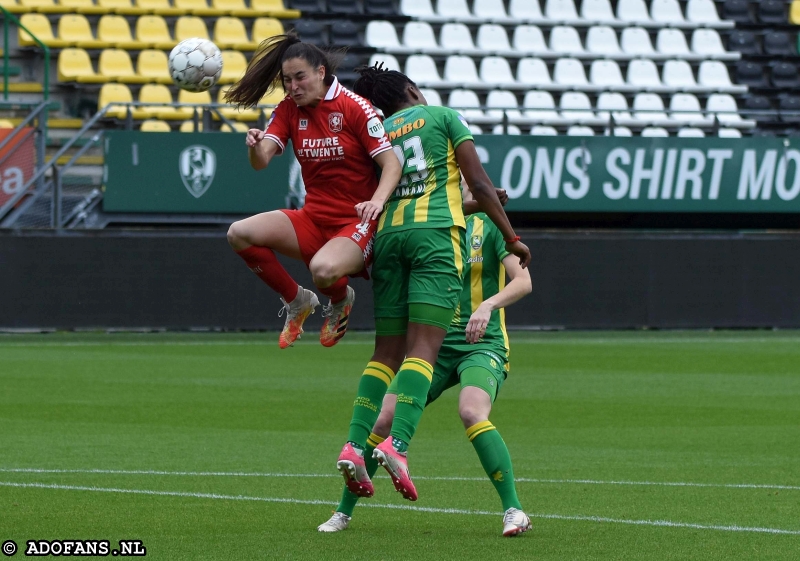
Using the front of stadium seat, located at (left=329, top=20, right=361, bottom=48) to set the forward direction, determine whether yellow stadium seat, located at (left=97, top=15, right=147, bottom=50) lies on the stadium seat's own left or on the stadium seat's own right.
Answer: on the stadium seat's own right

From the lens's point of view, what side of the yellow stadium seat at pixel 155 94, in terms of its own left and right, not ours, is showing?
front

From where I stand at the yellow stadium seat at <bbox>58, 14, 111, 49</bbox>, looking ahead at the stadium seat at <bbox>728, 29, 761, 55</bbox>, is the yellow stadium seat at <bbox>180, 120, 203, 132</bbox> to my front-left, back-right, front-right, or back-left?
front-right

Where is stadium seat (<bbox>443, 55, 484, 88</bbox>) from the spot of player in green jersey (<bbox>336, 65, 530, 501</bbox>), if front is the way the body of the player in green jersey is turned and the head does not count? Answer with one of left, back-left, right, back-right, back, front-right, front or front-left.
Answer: front-left

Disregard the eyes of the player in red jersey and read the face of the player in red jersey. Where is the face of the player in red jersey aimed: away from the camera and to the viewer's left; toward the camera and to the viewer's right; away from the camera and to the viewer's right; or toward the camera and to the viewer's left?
toward the camera and to the viewer's left

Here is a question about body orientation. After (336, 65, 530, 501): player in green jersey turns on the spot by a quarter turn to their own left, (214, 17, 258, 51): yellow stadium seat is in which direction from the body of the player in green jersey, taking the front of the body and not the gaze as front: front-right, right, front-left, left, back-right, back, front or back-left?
front-right

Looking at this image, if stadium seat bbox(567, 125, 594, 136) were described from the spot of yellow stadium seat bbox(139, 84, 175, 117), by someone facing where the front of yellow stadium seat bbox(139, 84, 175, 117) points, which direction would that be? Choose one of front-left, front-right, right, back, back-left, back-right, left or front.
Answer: left

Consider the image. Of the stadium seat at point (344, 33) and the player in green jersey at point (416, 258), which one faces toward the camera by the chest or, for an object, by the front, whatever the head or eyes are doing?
the stadium seat

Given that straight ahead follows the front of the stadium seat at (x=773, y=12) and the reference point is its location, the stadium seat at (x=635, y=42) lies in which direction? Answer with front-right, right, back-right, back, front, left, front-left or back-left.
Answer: front-right

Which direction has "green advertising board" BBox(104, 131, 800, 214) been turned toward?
toward the camera

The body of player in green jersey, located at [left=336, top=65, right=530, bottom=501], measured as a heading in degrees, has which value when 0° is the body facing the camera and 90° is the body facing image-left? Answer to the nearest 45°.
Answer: approximately 225°

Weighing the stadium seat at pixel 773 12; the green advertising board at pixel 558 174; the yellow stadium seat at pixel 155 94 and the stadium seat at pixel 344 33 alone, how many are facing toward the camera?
4

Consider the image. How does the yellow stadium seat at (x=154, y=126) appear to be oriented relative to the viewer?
toward the camera

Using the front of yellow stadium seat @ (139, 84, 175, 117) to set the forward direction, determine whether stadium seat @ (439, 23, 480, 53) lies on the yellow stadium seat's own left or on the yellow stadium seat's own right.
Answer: on the yellow stadium seat's own left

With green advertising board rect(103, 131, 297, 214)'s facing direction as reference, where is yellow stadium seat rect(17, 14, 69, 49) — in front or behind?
behind

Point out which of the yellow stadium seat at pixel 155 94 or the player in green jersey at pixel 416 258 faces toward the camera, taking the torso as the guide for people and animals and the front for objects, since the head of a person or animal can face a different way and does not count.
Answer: the yellow stadium seat
